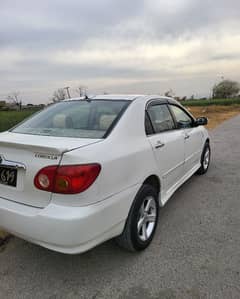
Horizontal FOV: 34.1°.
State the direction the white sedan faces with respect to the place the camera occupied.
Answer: facing away from the viewer and to the right of the viewer
